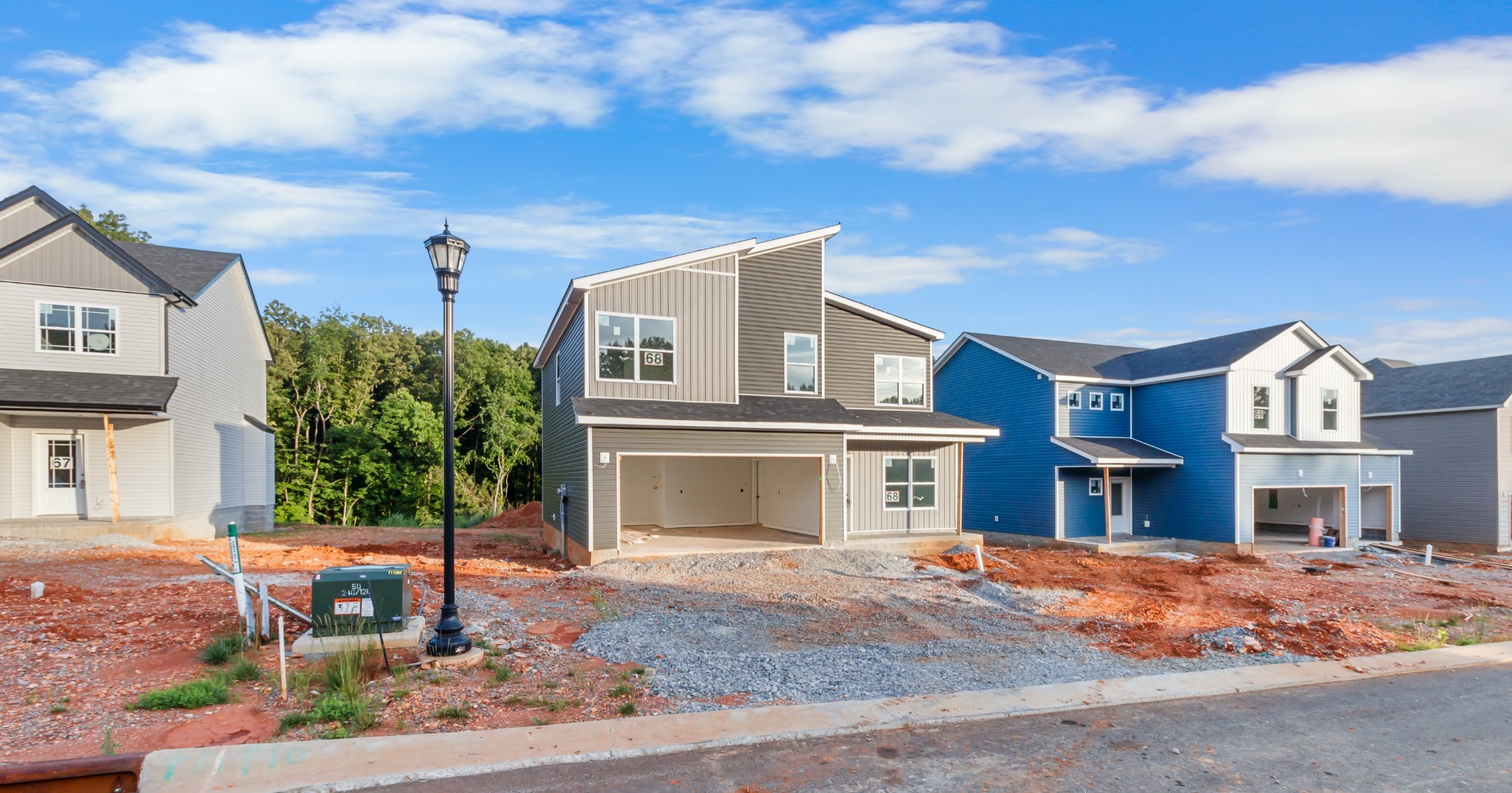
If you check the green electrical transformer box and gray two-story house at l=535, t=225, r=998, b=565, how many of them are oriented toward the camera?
2

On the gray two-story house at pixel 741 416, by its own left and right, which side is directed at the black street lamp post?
front

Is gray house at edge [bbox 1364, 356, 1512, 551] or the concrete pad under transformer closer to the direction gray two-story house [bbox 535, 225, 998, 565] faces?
the concrete pad under transformer

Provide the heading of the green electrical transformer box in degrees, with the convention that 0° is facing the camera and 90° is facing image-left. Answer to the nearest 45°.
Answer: approximately 0°

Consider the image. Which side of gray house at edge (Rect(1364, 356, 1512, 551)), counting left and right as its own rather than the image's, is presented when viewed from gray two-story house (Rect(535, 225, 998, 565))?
right

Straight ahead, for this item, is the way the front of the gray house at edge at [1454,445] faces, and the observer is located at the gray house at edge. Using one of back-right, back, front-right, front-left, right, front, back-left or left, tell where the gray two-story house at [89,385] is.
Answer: right

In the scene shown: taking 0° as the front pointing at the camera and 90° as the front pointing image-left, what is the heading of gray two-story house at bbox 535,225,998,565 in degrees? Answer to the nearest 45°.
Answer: approximately 0°

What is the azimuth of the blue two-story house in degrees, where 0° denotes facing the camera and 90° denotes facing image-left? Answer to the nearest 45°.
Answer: approximately 315°
